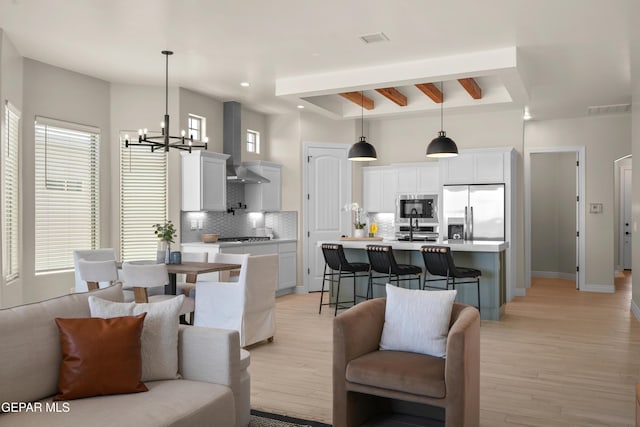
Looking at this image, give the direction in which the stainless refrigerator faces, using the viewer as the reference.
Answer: facing the viewer

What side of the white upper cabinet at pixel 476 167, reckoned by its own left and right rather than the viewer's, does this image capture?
front

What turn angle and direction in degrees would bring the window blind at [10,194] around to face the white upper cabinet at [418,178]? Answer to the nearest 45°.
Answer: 0° — it already faces it

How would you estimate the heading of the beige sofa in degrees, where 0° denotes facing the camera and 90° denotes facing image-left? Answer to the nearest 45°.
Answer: approximately 315°

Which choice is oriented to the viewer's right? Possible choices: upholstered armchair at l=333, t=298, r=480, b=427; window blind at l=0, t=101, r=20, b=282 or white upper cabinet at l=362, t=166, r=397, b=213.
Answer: the window blind

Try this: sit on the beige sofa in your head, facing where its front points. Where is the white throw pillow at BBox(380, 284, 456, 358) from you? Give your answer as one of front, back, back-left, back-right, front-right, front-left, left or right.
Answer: front-left

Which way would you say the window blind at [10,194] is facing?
to the viewer's right

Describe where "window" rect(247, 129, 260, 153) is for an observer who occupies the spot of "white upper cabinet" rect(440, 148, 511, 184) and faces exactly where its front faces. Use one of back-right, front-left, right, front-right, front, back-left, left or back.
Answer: right

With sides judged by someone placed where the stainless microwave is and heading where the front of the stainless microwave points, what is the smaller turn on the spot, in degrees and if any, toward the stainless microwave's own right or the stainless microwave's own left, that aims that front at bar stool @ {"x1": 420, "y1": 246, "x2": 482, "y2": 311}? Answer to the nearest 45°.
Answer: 0° — it already faces it

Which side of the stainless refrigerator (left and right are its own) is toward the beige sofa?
front

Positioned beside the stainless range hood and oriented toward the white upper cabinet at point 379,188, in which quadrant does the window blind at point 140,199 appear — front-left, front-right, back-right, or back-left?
back-right

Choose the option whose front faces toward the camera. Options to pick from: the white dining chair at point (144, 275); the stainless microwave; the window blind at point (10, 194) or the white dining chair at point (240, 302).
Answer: the stainless microwave

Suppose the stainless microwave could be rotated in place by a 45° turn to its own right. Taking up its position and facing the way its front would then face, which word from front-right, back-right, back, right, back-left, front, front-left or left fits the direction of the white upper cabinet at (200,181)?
front

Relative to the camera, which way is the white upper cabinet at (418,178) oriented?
toward the camera

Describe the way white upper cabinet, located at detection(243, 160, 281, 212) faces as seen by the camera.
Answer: facing the viewer and to the right of the viewer

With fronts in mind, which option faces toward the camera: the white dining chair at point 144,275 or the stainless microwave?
the stainless microwave

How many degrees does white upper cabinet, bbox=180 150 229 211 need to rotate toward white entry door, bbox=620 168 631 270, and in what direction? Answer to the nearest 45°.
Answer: approximately 45° to its left

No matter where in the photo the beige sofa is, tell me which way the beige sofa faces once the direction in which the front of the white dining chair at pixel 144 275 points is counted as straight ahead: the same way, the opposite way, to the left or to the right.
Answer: to the right

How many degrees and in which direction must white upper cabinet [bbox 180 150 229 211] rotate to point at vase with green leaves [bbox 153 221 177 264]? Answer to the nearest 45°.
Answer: approximately 45° to its right

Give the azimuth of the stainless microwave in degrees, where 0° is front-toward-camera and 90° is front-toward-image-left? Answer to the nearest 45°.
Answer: approximately 0°

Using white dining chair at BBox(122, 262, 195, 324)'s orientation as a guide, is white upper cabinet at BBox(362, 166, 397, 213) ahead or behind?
ahead
